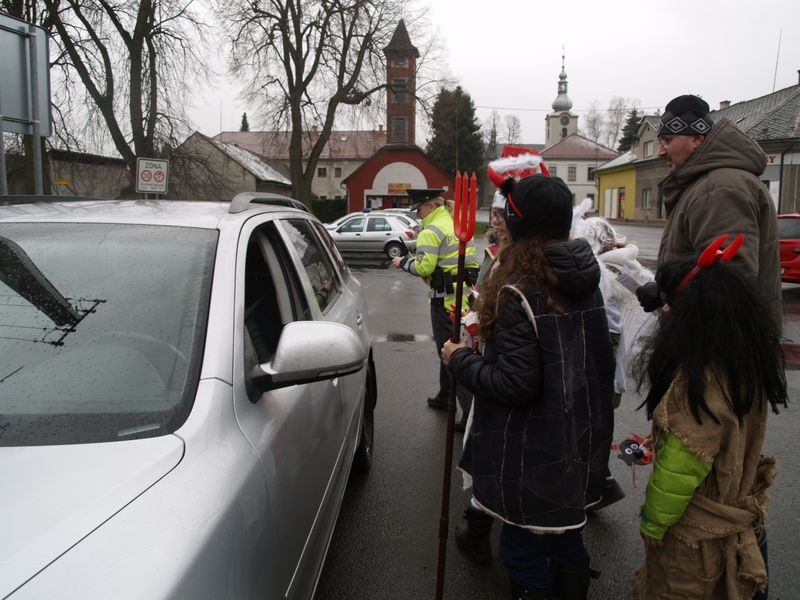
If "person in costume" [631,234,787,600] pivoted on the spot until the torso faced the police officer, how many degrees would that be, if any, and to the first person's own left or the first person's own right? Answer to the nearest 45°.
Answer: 0° — they already face them

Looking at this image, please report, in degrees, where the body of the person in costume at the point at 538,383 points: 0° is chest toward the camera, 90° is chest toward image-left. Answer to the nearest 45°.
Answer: approximately 135°

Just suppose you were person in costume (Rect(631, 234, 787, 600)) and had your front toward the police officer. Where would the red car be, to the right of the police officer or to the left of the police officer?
right

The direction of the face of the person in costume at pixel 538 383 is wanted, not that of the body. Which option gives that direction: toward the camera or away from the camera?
away from the camera

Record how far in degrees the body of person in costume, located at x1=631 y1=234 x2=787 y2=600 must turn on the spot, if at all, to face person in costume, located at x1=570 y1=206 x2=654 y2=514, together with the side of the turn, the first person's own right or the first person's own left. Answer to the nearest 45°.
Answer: approximately 45° to the first person's own right

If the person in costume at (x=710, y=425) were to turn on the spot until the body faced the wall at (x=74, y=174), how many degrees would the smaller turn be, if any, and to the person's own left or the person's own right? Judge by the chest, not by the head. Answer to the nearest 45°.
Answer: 0° — they already face it

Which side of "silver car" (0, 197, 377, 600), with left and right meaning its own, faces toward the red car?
back

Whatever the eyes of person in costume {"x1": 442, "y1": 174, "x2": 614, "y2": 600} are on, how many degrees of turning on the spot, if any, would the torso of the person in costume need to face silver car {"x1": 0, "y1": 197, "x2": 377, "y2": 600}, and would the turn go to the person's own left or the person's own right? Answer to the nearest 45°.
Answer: approximately 90° to the person's own left
